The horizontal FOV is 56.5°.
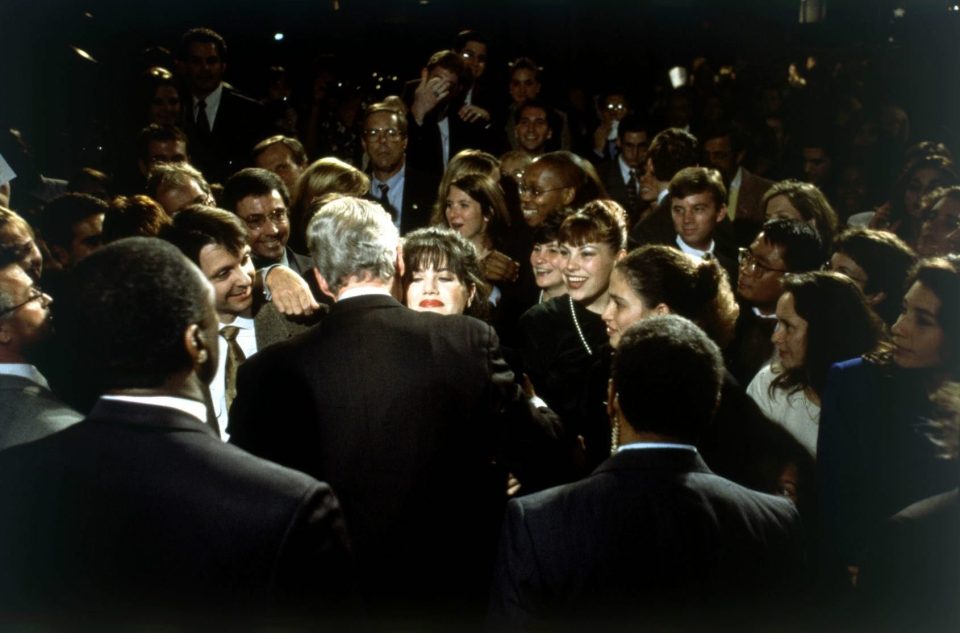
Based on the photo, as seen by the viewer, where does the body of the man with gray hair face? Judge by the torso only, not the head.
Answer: away from the camera

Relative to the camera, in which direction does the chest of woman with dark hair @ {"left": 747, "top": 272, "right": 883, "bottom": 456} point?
to the viewer's left

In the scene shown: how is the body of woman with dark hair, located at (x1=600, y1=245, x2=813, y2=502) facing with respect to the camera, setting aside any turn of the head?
to the viewer's left

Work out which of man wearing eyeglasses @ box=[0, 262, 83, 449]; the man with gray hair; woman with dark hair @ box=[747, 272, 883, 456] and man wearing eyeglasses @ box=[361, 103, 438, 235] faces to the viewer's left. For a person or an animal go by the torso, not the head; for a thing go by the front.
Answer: the woman with dark hair

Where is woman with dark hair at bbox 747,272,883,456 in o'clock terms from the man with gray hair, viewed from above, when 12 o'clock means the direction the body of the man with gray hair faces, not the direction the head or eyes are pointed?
The woman with dark hair is roughly at 2 o'clock from the man with gray hair.

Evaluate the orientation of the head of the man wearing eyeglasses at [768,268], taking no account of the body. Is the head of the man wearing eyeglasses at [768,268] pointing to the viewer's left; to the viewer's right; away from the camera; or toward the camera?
to the viewer's left

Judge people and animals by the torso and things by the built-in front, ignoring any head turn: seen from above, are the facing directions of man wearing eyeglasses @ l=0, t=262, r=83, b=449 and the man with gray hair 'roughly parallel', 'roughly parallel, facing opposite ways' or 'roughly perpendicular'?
roughly perpendicular

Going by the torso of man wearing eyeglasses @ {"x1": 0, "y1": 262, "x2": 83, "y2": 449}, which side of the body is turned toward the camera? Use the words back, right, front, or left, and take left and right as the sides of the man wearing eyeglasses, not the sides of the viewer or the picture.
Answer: right

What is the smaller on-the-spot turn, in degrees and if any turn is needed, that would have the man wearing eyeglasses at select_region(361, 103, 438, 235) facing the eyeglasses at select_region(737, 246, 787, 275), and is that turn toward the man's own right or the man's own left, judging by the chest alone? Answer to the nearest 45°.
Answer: approximately 45° to the man's own left

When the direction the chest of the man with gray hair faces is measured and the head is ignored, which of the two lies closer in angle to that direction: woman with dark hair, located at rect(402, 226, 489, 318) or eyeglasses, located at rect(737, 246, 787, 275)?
the woman with dark hair

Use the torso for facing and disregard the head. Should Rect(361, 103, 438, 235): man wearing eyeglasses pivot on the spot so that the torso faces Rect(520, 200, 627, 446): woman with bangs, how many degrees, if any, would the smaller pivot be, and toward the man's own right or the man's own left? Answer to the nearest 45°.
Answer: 0° — they already face them
